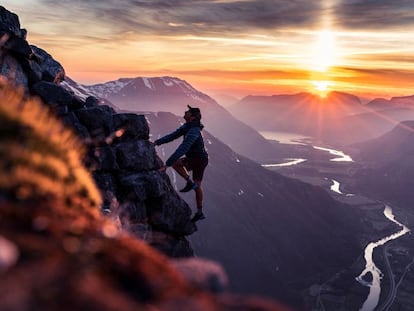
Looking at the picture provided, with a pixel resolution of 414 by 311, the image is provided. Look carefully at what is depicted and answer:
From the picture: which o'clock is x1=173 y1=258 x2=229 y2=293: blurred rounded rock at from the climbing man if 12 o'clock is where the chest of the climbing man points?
The blurred rounded rock is roughly at 9 o'clock from the climbing man.

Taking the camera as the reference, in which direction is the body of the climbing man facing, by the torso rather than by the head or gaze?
to the viewer's left
